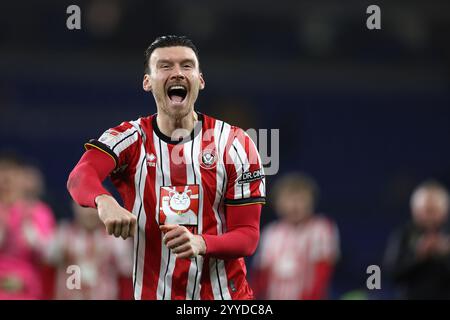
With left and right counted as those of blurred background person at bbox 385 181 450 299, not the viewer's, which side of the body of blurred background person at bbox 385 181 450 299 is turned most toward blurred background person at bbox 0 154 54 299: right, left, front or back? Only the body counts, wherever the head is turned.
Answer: right

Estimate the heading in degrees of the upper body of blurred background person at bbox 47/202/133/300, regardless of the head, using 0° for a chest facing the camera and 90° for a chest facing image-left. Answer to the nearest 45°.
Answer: approximately 0°

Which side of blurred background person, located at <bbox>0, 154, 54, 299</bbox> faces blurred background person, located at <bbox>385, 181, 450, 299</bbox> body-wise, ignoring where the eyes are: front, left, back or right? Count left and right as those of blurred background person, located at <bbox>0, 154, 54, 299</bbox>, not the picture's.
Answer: left

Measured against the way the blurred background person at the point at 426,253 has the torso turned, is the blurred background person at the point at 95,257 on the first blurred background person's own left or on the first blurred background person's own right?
on the first blurred background person's own right

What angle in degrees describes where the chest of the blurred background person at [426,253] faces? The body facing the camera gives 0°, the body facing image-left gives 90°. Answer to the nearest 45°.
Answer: approximately 0°

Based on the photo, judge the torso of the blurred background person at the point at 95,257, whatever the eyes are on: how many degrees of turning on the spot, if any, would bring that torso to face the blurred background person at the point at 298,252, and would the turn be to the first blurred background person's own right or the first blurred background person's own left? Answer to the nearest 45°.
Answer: approximately 90° to the first blurred background person's own left

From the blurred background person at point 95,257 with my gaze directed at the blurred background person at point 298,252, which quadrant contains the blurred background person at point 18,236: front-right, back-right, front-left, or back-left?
back-right
